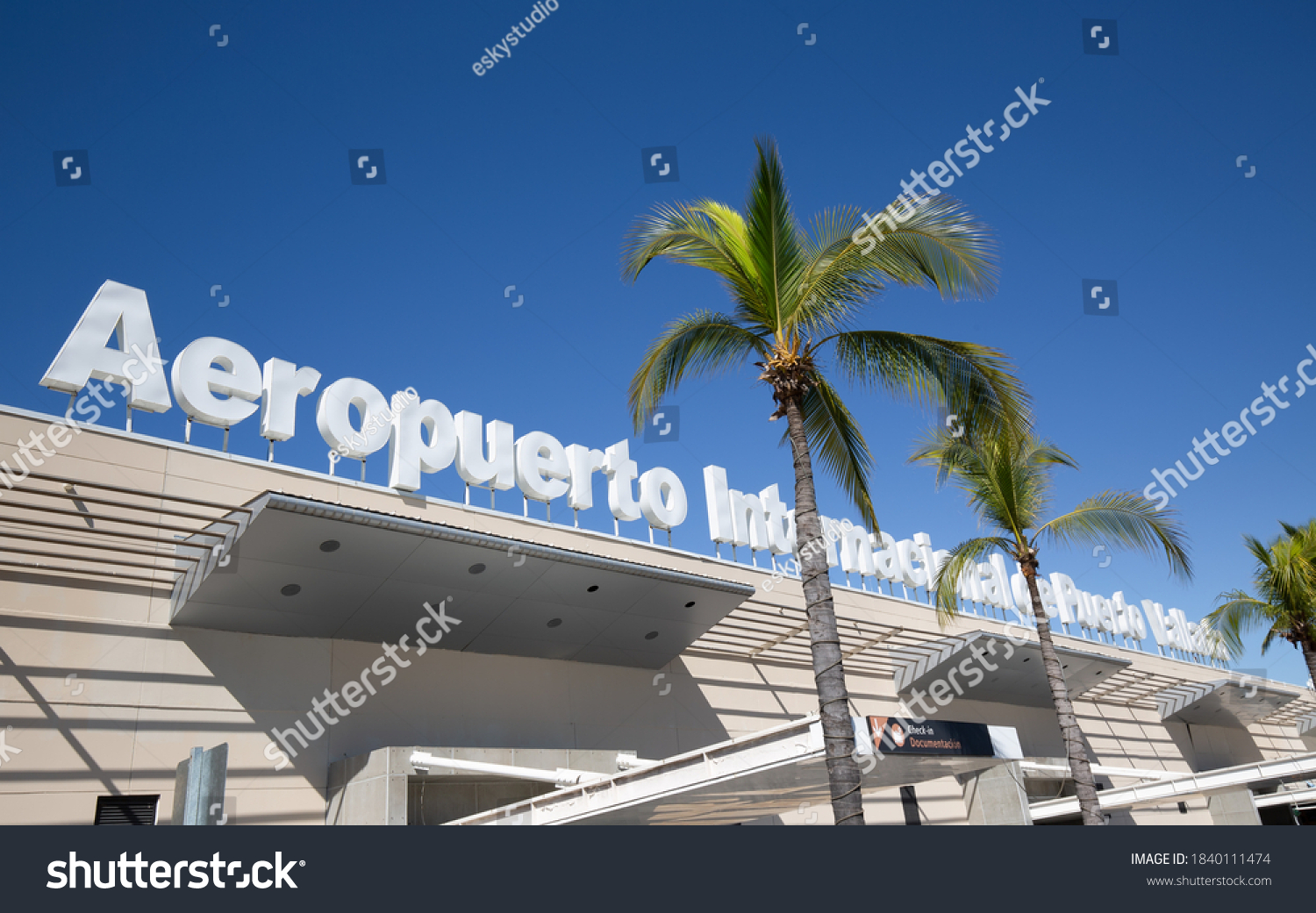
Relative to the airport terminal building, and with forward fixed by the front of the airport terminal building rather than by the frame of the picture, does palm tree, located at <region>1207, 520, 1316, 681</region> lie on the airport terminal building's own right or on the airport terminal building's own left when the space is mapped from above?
on the airport terminal building's own left

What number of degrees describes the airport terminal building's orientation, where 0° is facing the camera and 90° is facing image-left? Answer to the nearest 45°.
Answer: approximately 315°

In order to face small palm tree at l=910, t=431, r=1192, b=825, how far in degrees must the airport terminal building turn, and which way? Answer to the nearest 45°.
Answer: approximately 45° to its left

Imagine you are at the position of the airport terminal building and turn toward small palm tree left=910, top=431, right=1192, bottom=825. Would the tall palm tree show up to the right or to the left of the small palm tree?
right

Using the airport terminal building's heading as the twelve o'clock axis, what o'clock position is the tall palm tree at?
The tall palm tree is roughly at 12 o'clock from the airport terminal building.
